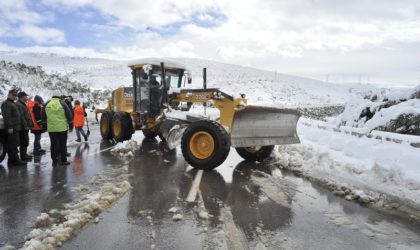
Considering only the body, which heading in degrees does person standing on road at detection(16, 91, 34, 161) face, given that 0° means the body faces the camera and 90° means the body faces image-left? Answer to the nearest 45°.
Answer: approximately 270°

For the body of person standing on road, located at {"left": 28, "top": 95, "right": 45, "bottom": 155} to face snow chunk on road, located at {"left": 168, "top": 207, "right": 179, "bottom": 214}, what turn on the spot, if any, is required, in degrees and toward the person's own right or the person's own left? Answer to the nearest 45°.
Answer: approximately 90° to the person's own right

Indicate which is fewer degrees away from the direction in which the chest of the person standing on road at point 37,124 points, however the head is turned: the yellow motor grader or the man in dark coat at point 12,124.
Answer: the yellow motor grader

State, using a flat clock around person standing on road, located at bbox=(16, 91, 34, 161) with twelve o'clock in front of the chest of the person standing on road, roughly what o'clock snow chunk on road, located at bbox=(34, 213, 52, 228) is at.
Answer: The snow chunk on road is roughly at 3 o'clock from the person standing on road.

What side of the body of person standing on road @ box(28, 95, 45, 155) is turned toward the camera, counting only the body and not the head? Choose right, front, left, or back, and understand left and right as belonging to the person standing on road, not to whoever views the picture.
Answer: right

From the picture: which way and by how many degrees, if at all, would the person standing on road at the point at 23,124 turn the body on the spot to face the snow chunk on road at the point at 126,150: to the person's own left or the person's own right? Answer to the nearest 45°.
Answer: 0° — they already face it

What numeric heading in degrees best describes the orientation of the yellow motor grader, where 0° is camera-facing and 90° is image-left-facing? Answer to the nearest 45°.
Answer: approximately 315°

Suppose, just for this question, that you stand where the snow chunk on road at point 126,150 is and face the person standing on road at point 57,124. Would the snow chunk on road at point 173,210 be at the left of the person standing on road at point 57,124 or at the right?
left

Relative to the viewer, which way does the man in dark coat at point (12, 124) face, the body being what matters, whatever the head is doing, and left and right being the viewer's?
facing to the right of the viewer

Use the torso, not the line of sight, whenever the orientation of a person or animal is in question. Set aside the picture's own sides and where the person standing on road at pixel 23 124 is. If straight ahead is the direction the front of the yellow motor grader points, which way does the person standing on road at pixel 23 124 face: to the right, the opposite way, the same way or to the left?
to the left
